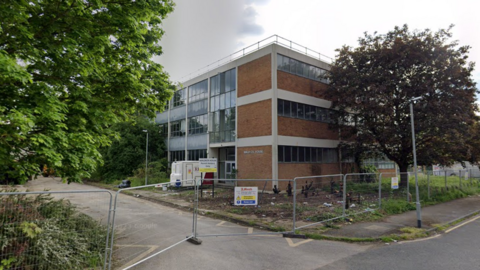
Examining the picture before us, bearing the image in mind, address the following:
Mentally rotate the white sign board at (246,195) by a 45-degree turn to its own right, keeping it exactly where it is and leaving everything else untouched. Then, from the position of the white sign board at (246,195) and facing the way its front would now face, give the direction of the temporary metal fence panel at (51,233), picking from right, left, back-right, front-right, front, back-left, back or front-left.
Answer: front

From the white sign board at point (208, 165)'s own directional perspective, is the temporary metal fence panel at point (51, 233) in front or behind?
in front

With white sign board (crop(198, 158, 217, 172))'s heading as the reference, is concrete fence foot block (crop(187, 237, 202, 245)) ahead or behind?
ahead

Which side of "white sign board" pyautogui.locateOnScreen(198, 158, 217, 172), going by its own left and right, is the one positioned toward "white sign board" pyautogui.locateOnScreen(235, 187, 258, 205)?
front

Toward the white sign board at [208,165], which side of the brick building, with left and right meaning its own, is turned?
front

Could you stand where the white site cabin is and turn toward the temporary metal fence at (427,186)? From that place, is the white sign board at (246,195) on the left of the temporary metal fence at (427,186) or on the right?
right

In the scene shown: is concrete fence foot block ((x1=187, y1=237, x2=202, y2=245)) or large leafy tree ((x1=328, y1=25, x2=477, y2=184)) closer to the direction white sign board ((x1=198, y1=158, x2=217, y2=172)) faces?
the concrete fence foot block

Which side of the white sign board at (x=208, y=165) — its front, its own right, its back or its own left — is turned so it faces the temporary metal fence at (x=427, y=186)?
left

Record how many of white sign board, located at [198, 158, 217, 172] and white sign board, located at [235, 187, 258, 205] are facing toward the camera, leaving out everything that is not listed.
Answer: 2

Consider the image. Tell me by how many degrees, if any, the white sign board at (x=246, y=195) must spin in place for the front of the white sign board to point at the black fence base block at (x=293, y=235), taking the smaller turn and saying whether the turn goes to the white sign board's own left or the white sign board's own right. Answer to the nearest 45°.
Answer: approximately 90° to the white sign board's own left

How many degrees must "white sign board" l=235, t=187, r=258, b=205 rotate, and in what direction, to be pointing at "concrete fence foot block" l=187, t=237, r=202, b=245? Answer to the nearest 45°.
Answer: approximately 45° to its right

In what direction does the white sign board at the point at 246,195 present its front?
toward the camera

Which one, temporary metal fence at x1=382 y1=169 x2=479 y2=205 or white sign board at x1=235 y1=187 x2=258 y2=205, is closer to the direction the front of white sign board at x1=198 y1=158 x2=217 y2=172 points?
the white sign board

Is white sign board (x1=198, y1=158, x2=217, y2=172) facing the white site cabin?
no

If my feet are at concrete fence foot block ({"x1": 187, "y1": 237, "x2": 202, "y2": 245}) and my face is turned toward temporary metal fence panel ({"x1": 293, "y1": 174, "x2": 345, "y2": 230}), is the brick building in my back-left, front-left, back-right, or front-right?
front-left

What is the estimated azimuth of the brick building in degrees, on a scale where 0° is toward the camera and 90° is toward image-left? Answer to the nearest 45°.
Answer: approximately 45°
